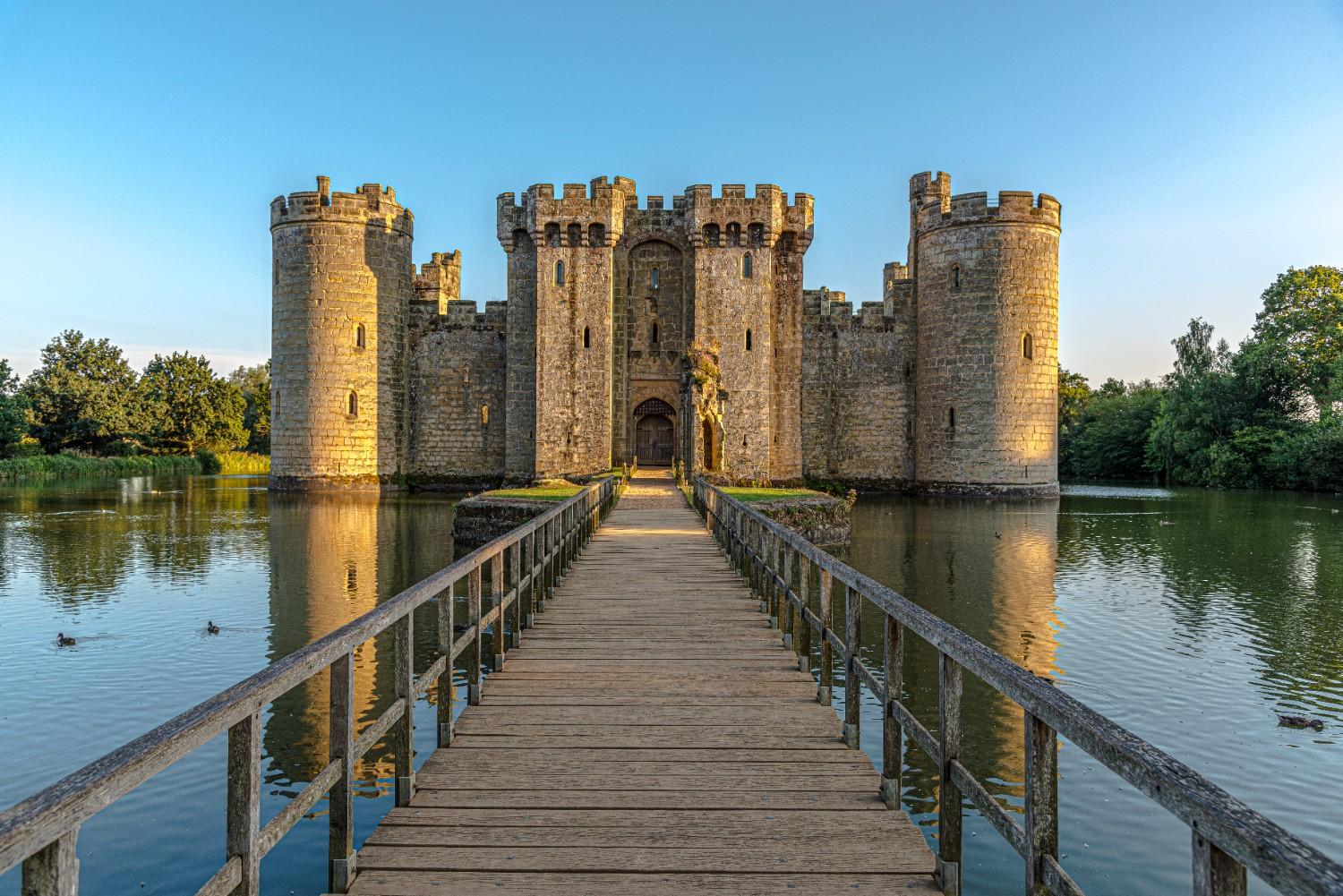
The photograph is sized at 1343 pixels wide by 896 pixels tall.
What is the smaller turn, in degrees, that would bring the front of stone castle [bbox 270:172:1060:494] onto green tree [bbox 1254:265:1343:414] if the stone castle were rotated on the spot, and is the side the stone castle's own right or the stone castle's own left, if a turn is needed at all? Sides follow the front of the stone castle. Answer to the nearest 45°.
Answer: approximately 90° to the stone castle's own left

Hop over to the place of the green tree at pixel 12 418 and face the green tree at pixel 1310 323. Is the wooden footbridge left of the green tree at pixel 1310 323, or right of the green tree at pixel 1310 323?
right

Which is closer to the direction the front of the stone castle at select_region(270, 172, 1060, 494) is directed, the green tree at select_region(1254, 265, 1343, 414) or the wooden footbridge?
the wooden footbridge

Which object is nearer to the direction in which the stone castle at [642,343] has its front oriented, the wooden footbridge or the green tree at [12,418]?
the wooden footbridge

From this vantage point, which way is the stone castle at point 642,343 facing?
toward the camera

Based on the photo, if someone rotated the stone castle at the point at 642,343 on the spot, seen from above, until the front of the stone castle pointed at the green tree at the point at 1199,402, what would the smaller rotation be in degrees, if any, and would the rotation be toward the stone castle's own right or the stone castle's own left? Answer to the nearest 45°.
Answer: approximately 135° to the stone castle's own left

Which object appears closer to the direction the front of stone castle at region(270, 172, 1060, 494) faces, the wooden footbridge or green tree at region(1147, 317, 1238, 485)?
the wooden footbridge

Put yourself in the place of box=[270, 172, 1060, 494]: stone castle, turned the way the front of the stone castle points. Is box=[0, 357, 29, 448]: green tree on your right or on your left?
on your right

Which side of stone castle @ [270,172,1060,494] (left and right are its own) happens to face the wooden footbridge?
front
